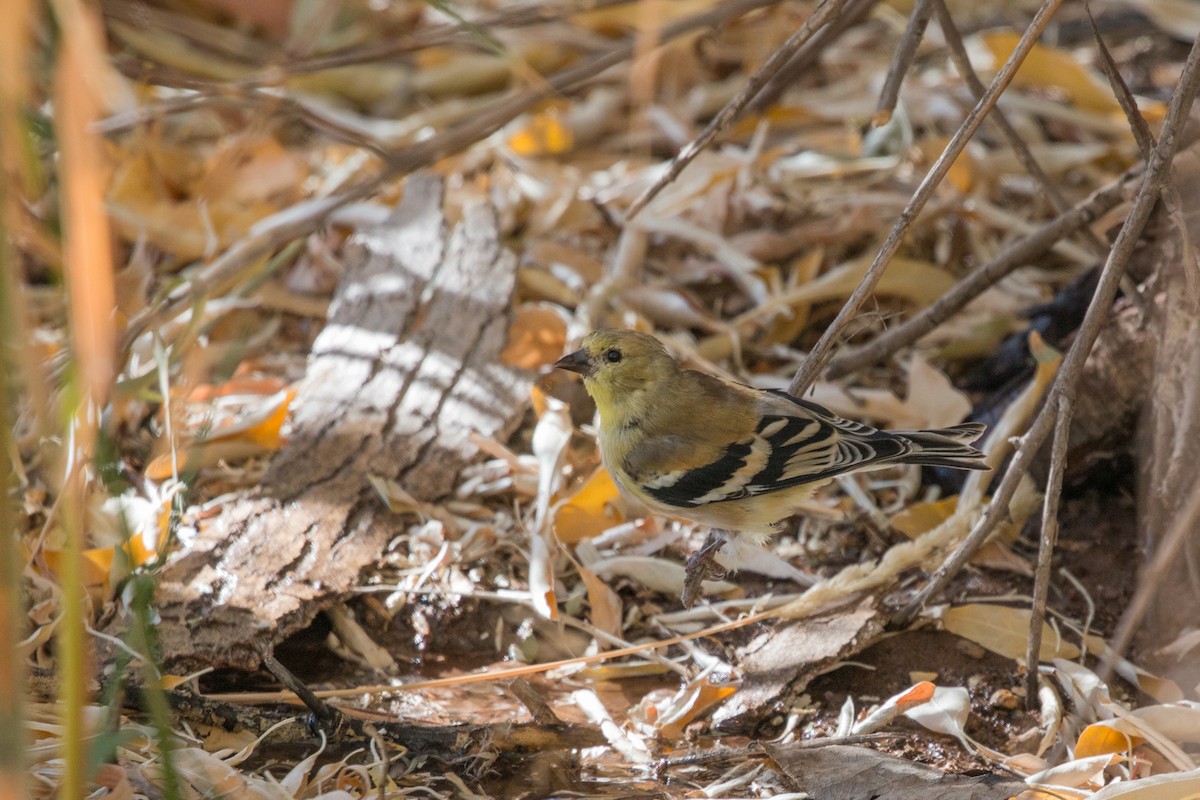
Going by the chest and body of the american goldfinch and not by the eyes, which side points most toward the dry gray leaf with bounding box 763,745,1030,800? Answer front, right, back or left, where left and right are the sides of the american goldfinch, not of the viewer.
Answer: left

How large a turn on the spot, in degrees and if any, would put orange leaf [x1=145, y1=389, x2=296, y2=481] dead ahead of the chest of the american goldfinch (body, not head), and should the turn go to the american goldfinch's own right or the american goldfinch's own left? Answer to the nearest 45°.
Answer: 0° — it already faces it

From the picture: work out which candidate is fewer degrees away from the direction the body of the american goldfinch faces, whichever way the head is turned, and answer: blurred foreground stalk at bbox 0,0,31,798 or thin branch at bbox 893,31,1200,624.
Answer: the blurred foreground stalk

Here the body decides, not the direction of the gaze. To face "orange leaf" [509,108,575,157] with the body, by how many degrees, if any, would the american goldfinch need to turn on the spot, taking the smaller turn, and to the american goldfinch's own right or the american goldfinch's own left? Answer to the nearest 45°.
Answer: approximately 90° to the american goldfinch's own right

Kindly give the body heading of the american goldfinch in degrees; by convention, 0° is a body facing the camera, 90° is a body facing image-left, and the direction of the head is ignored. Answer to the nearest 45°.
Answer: approximately 90°

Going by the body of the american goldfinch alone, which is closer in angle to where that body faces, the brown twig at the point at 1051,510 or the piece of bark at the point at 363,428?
the piece of bark
